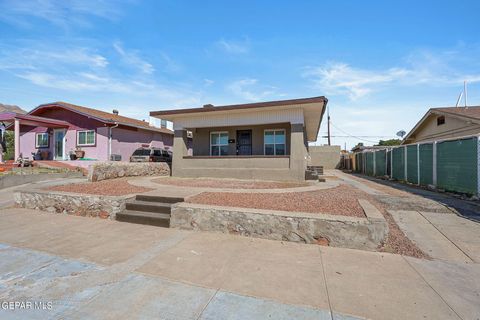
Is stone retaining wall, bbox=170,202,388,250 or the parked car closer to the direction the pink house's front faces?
the stone retaining wall

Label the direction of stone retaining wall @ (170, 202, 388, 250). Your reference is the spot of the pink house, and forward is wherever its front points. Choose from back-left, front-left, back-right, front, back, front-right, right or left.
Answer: front-left

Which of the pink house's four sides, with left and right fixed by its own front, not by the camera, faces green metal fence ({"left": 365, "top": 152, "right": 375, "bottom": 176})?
left

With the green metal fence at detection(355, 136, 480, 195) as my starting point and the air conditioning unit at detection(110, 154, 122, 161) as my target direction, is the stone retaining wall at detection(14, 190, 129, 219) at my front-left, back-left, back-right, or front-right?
front-left

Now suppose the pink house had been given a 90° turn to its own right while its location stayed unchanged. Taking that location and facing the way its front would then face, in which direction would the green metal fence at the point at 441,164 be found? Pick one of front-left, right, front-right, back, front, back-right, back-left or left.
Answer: back

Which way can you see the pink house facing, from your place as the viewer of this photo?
facing the viewer and to the left of the viewer

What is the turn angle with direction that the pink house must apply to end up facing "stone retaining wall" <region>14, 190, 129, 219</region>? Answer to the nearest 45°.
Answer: approximately 45° to its left

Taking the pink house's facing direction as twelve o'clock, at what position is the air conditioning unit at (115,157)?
The air conditioning unit is roughly at 9 o'clock from the pink house.

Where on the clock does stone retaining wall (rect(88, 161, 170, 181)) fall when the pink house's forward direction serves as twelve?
The stone retaining wall is roughly at 10 o'clock from the pink house.

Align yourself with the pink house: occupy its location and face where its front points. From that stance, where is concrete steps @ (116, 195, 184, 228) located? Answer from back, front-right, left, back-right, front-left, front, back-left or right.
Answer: front-left

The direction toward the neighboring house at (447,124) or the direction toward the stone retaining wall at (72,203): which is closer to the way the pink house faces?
the stone retaining wall

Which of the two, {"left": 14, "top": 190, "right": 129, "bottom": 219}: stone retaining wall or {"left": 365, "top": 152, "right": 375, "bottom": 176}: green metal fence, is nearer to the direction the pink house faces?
the stone retaining wall

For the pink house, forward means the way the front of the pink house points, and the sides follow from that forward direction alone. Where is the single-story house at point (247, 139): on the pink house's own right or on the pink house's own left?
on the pink house's own left

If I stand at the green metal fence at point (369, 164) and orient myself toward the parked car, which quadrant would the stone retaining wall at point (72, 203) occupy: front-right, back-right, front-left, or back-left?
front-left
